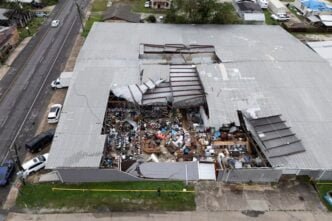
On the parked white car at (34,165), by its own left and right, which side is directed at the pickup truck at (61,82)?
front

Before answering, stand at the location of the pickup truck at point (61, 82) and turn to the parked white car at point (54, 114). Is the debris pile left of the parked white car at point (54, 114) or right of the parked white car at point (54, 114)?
left

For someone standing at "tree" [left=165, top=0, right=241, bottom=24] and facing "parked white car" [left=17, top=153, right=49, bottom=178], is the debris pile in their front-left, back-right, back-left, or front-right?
front-left

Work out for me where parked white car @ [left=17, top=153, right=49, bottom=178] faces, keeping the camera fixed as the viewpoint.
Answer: facing away from the viewer and to the right of the viewer

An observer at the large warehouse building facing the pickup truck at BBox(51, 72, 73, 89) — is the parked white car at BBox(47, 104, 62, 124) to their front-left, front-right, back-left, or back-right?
front-left

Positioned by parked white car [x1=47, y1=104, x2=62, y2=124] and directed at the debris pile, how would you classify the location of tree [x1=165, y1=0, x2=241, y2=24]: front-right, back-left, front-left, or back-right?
front-left

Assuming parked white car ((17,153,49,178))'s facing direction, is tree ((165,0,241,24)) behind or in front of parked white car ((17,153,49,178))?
in front

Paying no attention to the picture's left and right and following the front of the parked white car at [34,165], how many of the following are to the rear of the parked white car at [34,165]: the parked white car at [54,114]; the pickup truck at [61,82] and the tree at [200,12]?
0
